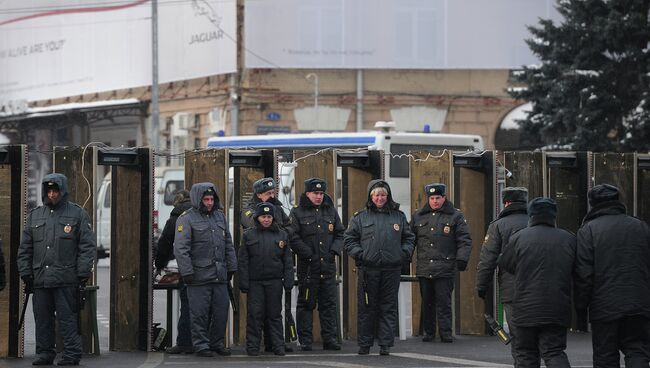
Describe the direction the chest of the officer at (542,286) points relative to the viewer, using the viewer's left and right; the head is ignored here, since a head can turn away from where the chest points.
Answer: facing away from the viewer

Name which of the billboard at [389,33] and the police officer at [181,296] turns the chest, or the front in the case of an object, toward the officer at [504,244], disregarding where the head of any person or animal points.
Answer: the billboard

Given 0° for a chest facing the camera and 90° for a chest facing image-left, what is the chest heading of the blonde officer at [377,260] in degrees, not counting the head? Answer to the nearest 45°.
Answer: approximately 0°

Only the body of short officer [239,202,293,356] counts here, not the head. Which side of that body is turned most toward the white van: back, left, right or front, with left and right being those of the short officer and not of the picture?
back

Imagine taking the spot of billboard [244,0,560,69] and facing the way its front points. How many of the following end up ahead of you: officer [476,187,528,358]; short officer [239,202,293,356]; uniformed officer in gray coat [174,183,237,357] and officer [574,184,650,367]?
4

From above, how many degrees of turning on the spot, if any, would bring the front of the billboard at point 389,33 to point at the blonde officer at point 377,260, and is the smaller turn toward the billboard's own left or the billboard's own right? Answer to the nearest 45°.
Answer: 0° — it already faces them

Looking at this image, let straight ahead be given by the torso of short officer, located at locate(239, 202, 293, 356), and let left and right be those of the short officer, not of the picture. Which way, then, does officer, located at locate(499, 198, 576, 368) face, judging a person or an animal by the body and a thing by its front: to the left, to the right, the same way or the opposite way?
the opposite way

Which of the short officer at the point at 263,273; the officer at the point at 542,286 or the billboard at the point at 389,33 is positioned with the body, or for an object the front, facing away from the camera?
the officer

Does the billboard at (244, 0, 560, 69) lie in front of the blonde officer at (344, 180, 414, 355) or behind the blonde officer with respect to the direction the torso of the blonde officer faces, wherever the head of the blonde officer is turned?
behind
